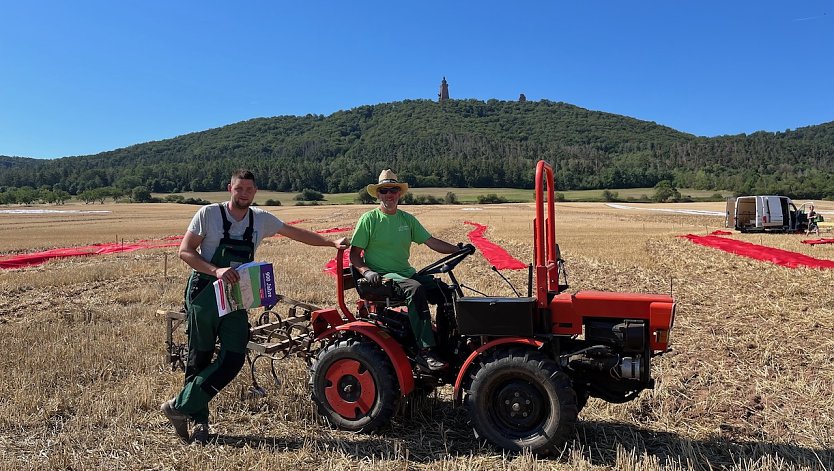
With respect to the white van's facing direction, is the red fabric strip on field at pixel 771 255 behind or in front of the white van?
behind

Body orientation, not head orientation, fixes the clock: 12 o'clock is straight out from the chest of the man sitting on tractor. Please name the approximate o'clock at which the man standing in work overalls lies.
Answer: The man standing in work overalls is roughly at 4 o'clock from the man sitting on tractor.

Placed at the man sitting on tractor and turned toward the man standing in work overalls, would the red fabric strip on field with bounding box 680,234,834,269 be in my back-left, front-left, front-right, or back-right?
back-right

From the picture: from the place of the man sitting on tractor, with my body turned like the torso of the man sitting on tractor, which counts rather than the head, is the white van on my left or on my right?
on my left

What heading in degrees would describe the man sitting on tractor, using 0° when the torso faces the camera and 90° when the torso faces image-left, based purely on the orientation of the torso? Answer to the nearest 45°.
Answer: approximately 315°
